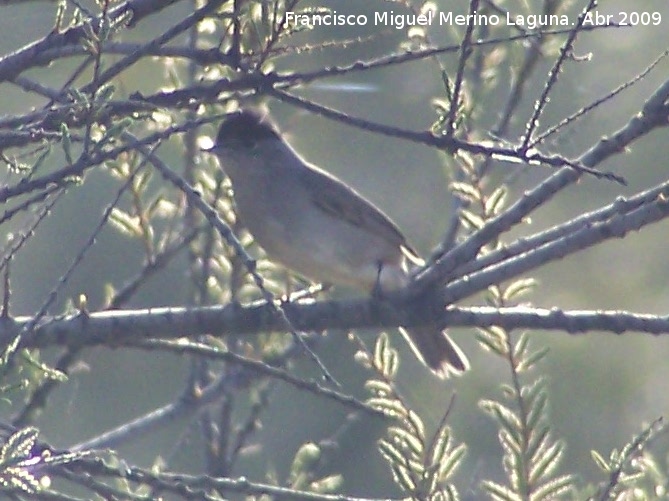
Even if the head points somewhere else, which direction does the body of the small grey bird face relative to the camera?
to the viewer's left
